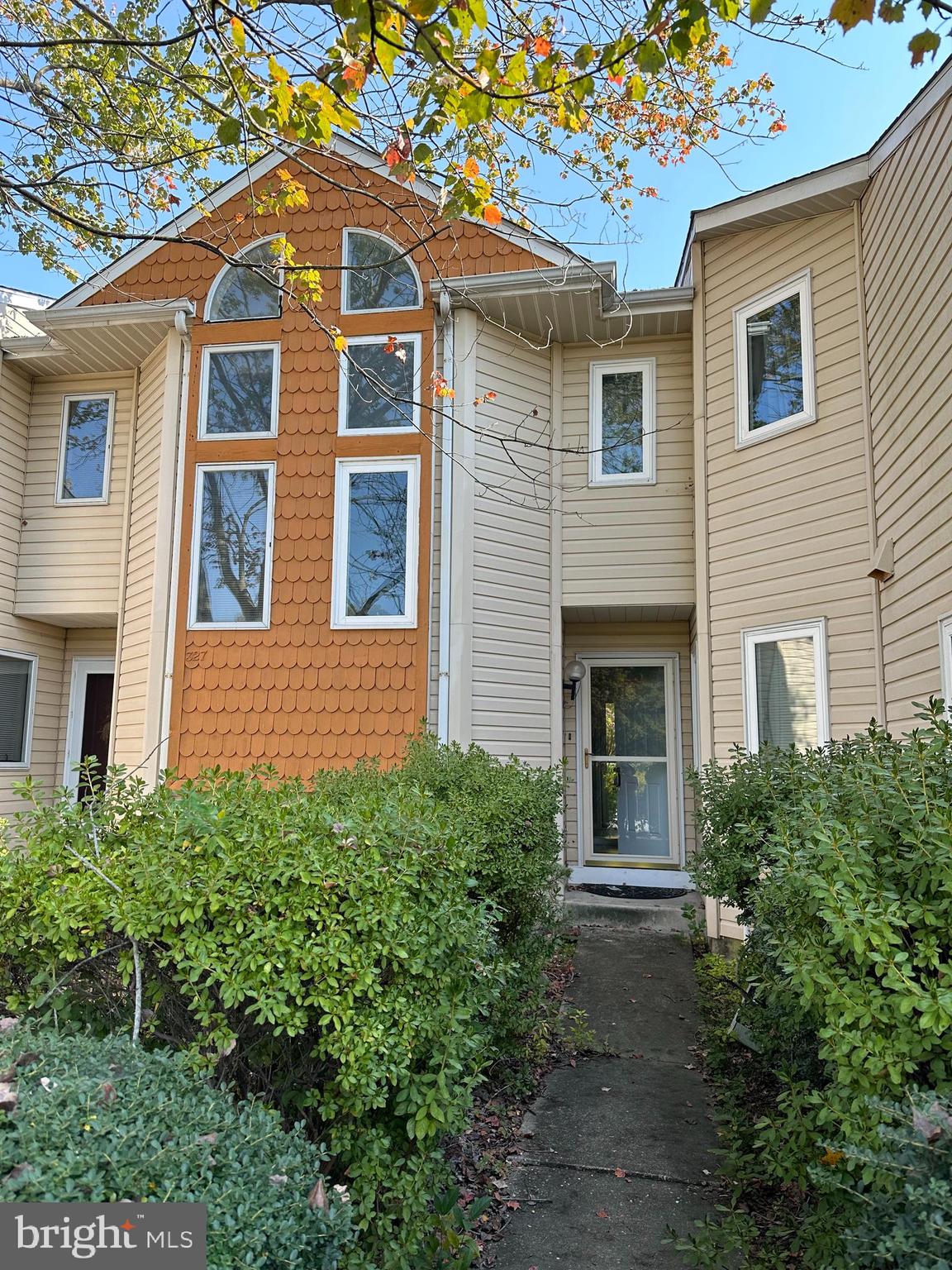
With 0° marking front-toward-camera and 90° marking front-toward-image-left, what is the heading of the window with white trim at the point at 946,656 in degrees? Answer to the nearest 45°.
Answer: approximately 45°

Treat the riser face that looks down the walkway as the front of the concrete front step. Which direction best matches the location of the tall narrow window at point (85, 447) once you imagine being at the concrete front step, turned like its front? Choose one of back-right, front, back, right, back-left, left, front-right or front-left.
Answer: right

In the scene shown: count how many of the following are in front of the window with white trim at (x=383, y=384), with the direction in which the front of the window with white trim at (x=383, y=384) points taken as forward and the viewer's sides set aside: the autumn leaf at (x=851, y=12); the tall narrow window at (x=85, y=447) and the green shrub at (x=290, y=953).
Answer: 2

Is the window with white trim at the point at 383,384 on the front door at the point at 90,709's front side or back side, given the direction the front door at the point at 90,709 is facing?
on the front side

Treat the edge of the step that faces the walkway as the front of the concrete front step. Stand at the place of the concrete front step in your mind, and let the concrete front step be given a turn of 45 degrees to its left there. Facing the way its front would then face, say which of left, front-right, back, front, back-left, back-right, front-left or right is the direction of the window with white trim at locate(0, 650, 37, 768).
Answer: back-right

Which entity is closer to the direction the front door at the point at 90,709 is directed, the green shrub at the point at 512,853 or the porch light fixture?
the green shrub

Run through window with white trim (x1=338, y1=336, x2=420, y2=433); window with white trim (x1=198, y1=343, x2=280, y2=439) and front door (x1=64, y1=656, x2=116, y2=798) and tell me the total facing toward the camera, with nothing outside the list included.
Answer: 3

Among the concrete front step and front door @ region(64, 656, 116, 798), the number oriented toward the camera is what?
2

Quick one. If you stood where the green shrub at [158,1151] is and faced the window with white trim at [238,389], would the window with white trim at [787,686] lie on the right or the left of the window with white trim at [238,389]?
right
